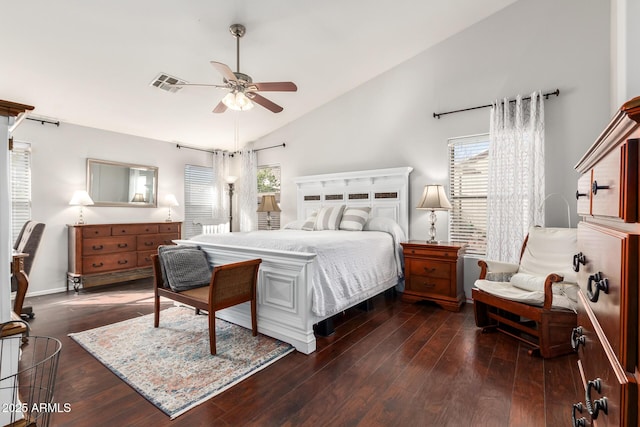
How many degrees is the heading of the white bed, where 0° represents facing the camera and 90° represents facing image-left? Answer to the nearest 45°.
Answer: approximately 45°

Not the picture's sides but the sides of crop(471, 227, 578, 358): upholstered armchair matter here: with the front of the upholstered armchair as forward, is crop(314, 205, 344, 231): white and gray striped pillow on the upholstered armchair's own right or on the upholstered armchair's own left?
on the upholstered armchair's own right

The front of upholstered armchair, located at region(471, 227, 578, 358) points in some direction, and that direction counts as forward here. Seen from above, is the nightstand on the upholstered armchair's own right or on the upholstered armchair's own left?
on the upholstered armchair's own right

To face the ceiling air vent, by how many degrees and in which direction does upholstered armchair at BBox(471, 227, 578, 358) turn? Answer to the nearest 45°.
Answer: approximately 45° to its right

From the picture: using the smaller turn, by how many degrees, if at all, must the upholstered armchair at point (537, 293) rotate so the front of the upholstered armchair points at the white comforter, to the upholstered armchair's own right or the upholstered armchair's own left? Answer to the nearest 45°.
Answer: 0° — it already faces it

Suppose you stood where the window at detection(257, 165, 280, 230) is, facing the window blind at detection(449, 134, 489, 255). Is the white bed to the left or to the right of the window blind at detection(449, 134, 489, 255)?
right

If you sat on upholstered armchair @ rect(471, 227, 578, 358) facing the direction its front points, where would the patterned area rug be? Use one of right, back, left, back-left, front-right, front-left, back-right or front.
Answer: front

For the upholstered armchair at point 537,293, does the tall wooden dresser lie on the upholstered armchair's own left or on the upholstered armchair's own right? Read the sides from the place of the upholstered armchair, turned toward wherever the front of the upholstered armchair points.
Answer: on the upholstered armchair's own left

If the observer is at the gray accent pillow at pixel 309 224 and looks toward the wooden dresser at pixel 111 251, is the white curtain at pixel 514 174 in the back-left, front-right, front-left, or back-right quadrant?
back-left

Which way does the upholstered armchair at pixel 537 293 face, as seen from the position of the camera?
facing the viewer and to the left of the viewer

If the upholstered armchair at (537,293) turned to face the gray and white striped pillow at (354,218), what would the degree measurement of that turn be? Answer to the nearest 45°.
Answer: approximately 45° to its right

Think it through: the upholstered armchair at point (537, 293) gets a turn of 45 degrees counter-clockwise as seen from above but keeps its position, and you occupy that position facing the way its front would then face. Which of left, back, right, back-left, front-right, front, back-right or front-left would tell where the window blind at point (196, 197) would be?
right

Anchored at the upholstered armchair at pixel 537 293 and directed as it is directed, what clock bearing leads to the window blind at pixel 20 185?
The window blind is roughly at 1 o'clock from the upholstered armchair.

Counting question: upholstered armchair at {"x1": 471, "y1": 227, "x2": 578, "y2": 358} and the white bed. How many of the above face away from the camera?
0

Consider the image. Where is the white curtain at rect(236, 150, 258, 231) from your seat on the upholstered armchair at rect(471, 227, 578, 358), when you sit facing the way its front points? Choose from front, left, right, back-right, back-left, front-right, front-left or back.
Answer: front-right

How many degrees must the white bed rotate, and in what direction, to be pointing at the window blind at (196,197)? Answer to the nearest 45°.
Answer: approximately 90° to its right
